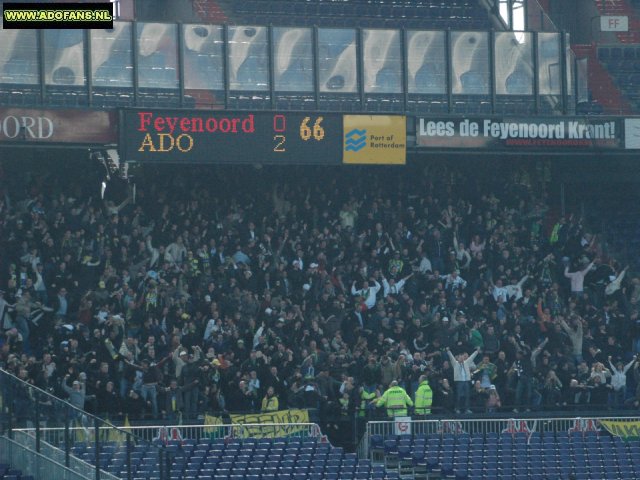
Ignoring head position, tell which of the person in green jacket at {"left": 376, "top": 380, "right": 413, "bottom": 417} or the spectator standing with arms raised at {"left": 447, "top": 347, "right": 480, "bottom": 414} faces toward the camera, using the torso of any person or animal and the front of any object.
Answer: the spectator standing with arms raised

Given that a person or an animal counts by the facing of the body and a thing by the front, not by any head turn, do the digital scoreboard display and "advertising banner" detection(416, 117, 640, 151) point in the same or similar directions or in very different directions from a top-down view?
same or similar directions

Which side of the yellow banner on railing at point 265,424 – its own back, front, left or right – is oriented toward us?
front

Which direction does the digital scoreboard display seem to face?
toward the camera

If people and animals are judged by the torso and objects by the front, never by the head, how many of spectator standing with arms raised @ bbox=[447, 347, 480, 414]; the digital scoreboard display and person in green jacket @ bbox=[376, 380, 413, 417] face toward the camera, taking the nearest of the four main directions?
2

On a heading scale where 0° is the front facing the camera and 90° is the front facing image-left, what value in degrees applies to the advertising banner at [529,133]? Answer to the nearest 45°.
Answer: approximately 0°

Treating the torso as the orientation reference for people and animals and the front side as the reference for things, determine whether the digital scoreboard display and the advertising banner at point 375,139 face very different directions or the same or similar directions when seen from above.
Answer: same or similar directions

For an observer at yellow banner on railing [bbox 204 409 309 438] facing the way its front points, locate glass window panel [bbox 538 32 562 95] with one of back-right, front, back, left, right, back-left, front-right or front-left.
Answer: back-left

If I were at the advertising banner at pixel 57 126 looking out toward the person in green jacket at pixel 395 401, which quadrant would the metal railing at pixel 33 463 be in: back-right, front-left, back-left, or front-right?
front-right

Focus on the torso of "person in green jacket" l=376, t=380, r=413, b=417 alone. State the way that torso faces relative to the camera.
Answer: away from the camera

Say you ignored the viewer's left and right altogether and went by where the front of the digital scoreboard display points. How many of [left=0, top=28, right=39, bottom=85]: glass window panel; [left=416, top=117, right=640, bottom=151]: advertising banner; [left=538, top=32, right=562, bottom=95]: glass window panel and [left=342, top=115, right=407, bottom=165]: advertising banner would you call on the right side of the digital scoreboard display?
1

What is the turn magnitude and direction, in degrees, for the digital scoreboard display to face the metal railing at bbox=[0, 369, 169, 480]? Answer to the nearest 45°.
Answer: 0° — it already faces it

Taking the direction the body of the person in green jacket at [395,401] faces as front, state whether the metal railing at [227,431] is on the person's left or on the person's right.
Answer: on the person's left

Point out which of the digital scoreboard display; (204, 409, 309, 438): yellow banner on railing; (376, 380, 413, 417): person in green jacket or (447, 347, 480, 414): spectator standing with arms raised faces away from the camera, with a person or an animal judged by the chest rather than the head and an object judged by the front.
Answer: the person in green jacket

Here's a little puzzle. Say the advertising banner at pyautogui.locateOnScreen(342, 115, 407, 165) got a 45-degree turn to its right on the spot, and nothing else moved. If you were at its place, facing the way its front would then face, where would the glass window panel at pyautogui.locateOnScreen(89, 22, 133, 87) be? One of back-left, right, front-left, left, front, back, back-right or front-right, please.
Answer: front-right
